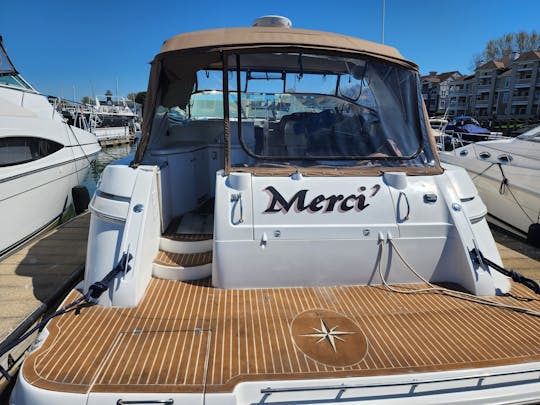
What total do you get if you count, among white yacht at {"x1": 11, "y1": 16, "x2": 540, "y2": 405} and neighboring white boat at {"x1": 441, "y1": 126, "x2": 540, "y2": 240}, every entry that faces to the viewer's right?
0

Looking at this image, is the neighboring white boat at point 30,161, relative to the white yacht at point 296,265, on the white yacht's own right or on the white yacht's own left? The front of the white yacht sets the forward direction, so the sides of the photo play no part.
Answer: on the white yacht's own left

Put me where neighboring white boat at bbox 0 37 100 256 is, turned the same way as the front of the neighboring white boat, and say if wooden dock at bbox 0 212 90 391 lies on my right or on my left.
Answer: on my right

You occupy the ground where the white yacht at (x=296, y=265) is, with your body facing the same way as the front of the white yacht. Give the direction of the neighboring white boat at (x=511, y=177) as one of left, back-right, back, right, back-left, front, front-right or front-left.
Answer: front-right

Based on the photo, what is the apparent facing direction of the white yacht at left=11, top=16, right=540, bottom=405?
away from the camera

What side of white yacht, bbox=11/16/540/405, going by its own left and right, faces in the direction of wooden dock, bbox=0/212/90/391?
left
